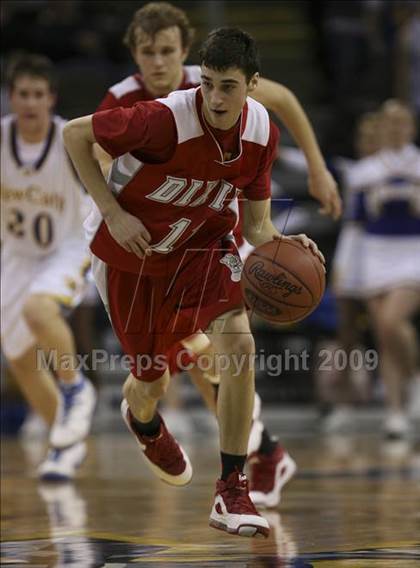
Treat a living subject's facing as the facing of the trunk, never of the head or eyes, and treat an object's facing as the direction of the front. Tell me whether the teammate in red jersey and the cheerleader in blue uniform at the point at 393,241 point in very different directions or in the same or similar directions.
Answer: same or similar directions

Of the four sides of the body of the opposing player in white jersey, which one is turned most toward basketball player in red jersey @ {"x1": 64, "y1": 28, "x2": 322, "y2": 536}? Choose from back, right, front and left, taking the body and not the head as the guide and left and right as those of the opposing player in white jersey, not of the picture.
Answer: front

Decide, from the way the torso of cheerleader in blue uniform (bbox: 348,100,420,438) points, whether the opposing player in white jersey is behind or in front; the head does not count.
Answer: in front

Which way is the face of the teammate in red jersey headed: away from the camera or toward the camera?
toward the camera

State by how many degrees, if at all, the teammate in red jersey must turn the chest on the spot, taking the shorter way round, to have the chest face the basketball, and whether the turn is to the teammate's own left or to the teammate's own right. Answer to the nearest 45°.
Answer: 0° — they already face it

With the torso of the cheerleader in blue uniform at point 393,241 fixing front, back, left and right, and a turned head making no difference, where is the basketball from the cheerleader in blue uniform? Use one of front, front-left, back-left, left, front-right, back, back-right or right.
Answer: front

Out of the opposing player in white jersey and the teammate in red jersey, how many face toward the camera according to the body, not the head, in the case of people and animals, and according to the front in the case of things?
2

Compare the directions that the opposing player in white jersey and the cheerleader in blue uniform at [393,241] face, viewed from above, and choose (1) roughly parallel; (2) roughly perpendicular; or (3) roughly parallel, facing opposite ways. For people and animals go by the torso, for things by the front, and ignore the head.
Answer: roughly parallel

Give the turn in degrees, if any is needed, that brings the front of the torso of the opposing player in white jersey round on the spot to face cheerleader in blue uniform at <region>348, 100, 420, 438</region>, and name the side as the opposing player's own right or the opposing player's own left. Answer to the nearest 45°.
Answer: approximately 135° to the opposing player's own left

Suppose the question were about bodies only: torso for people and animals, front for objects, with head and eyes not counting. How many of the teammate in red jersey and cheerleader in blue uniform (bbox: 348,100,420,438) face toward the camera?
2

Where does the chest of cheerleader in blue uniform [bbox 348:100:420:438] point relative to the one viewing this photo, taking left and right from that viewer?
facing the viewer

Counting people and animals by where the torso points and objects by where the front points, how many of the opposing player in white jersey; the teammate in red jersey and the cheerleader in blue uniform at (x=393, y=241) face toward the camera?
3

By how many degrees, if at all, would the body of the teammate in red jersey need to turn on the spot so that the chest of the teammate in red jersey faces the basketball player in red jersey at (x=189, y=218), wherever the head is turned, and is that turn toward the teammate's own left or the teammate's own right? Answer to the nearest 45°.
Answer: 0° — they already face them

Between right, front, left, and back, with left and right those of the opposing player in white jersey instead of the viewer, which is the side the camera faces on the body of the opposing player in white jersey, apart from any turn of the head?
front

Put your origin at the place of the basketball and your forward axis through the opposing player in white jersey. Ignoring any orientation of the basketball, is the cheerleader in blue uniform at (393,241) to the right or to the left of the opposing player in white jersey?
right

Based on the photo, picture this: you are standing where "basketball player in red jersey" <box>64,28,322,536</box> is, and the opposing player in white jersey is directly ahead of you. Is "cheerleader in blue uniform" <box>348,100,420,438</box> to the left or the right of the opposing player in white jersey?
right
